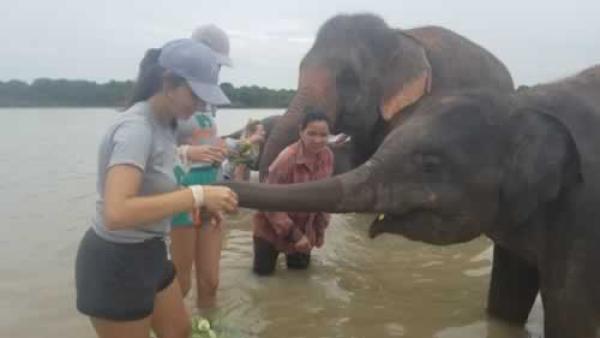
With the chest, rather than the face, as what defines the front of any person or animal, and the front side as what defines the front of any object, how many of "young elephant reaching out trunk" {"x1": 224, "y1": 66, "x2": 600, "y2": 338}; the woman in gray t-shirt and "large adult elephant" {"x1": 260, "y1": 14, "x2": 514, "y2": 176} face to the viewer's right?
1

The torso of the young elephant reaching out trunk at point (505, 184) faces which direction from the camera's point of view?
to the viewer's left

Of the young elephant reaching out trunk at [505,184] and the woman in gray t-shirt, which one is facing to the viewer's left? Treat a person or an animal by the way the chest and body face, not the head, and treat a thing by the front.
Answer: the young elephant reaching out trunk

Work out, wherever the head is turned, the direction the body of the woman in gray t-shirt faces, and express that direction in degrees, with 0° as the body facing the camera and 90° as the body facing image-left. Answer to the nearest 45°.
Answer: approximately 270°

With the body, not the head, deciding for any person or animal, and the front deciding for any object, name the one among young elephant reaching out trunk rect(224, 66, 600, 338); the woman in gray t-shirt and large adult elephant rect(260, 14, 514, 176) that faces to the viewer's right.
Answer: the woman in gray t-shirt

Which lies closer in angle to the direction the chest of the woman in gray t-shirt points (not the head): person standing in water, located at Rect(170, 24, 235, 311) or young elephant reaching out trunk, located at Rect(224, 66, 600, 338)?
the young elephant reaching out trunk

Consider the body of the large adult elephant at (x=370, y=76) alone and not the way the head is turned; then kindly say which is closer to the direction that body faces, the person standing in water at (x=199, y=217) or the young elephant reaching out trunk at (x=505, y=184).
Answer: the person standing in water

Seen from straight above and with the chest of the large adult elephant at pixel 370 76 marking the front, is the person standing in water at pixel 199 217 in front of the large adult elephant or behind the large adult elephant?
in front

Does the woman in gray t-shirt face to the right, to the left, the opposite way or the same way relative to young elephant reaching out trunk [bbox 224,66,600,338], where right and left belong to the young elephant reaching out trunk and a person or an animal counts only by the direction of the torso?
the opposite way

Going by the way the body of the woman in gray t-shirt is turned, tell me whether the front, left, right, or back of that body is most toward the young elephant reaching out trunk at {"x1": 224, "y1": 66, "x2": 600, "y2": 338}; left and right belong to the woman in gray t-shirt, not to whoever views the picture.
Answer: front

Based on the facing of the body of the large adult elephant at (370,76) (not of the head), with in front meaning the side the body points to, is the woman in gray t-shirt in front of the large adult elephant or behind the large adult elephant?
in front

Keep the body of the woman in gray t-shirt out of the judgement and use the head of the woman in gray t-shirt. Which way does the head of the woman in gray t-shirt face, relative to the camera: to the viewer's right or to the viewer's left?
to the viewer's right

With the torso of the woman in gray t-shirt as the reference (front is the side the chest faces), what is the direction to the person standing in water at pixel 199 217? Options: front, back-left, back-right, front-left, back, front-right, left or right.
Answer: left

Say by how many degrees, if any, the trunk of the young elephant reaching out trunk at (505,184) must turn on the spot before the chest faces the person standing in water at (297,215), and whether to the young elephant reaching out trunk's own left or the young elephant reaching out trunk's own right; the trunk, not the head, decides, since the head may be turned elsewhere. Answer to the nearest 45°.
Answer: approximately 45° to the young elephant reaching out trunk's own right

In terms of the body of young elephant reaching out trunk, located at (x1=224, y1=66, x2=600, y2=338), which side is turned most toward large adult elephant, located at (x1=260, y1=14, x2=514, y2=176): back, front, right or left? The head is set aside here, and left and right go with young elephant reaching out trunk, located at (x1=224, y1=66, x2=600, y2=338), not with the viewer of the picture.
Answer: right

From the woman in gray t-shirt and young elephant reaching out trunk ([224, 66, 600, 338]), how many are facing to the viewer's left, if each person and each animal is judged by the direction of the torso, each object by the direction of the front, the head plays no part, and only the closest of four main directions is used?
1
